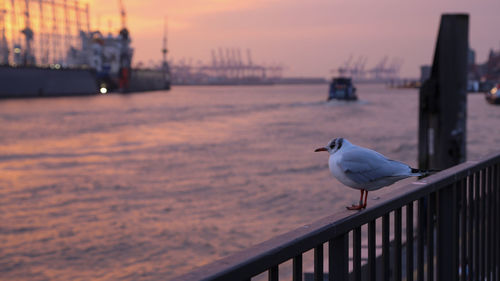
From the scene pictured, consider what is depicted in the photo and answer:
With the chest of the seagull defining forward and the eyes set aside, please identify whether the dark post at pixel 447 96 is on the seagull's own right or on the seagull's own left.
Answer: on the seagull's own right

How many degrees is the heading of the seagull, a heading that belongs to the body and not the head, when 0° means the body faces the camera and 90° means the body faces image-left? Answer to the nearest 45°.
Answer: approximately 90°
